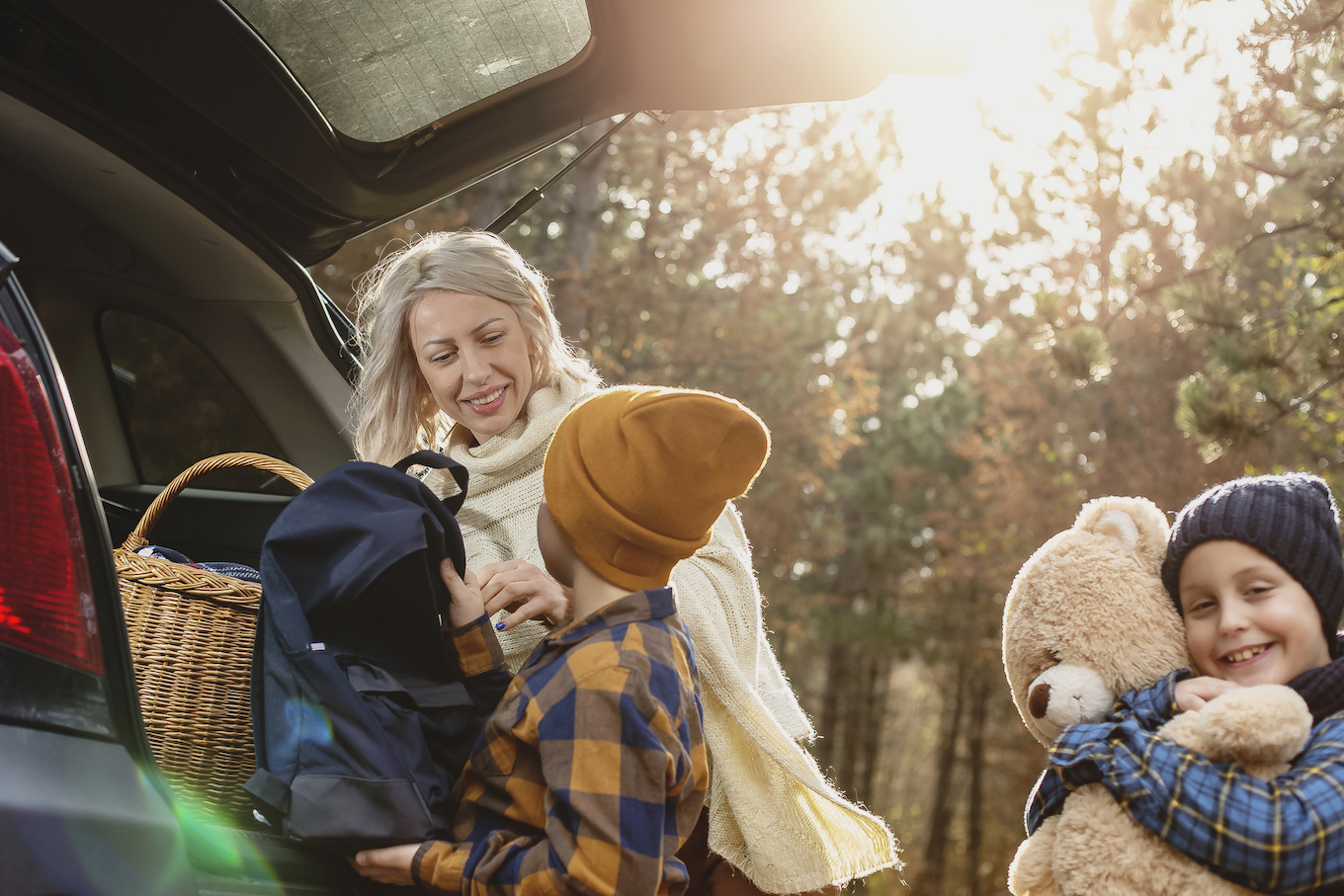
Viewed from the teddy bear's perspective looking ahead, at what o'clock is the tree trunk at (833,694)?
The tree trunk is roughly at 4 o'clock from the teddy bear.

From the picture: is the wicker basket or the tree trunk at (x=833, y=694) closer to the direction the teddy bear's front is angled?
the wicker basket

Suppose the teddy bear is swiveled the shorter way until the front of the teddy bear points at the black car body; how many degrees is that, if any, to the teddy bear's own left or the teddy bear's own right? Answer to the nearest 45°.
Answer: approximately 45° to the teddy bear's own right

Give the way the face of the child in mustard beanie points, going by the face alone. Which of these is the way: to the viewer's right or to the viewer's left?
to the viewer's left

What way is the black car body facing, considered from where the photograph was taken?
facing away from the viewer and to the left of the viewer

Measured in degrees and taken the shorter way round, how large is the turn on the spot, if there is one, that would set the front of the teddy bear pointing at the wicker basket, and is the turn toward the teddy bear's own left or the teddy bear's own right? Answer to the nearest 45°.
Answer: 0° — it already faces it

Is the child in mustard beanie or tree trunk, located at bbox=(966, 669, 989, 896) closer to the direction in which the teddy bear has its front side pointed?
the child in mustard beanie

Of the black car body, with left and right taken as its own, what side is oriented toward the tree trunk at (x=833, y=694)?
right

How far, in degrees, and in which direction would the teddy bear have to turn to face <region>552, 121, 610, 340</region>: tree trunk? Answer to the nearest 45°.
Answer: approximately 90° to its right

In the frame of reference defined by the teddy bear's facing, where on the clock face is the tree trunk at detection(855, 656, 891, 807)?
The tree trunk is roughly at 4 o'clock from the teddy bear.

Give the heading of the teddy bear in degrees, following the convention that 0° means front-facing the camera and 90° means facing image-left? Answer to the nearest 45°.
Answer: approximately 45°

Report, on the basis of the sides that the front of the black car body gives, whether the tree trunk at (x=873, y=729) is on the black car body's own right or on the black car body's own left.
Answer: on the black car body's own right

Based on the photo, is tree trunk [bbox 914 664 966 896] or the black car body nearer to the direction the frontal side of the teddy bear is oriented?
the black car body

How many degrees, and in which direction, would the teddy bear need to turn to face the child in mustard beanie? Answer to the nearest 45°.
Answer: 0° — it already faces them

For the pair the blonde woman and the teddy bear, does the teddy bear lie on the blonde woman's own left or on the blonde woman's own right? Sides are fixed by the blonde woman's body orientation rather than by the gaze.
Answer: on the blonde woman's own left
